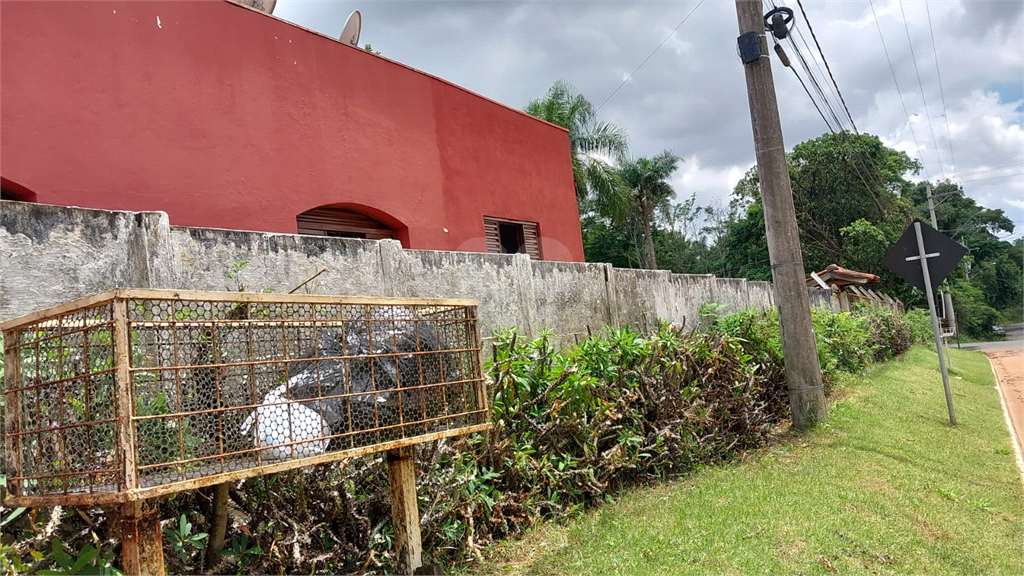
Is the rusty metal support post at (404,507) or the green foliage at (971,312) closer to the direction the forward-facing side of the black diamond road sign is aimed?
the green foliage

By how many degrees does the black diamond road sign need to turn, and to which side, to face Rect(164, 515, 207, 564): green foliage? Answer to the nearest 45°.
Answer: approximately 180°

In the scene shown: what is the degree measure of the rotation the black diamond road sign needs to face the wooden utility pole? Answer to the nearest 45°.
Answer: approximately 135° to its left

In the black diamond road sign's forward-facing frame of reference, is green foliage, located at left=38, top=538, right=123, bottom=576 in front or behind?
behind

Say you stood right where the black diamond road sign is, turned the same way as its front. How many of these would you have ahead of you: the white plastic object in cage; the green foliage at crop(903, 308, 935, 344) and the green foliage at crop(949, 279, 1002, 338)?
2

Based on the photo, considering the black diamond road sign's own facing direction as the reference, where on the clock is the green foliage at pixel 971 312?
The green foliage is roughly at 12 o'clock from the black diamond road sign.

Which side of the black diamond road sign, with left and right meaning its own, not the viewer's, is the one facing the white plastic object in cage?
back

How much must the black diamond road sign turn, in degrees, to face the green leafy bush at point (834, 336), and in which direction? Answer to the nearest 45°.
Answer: approximately 45° to its left

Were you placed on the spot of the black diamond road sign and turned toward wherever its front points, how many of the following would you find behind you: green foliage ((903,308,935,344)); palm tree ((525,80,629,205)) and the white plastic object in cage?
1

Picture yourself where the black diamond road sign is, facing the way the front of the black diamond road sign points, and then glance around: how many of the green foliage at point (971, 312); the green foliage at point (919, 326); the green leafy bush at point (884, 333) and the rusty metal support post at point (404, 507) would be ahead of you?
3

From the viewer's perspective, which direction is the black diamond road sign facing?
away from the camera
